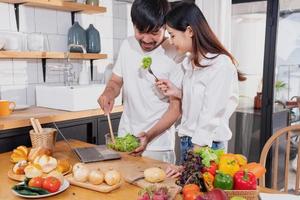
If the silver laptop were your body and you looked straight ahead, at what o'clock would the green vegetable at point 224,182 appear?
The green vegetable is roughly at 2 o'clock from the silver laptop.

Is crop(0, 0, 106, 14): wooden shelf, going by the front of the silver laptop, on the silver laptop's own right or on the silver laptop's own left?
on the silver laptop's own left

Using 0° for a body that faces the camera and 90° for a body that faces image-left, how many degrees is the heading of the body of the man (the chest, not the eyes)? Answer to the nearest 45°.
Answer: approximately 0°

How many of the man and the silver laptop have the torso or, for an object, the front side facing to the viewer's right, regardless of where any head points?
1

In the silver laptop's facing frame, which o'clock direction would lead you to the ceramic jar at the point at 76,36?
The ceramic jar is roughly at 9 o'clock from the silver laptop.

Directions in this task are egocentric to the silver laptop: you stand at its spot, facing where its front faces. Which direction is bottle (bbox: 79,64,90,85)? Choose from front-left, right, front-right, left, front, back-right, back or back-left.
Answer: left

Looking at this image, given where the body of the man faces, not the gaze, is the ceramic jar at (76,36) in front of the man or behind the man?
behind

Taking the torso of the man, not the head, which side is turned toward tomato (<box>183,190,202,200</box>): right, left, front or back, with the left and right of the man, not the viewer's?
front

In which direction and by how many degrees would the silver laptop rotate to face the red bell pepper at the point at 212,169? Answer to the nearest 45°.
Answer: approximately 45° to its right

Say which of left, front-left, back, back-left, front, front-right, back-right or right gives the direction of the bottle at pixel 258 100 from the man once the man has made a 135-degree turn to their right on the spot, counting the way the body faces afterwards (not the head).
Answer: right

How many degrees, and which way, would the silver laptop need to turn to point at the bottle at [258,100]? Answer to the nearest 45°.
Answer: approximately 45° to its left
